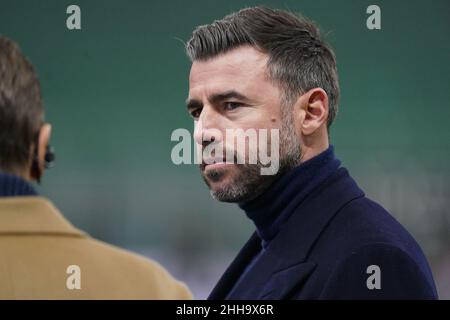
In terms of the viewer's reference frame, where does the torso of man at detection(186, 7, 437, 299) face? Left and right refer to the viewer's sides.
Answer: facing the viewer and to the left of the viewer

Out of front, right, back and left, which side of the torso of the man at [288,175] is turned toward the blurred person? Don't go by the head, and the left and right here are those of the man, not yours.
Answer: front

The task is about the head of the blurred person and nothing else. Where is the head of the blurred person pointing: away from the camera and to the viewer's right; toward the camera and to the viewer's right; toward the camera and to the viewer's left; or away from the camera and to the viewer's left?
away from the camera and to the viewer's right

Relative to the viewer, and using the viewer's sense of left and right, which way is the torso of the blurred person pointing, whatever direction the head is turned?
facing away from the viewer

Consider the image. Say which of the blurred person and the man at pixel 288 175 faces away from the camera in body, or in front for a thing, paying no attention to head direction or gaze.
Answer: the blurred person

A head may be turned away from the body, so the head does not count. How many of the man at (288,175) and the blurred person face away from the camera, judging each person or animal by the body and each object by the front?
1

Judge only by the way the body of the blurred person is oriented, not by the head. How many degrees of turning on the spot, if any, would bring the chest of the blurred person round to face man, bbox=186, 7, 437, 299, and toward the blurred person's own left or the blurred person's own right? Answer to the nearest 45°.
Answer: approximately 45° to the blurred person's own right

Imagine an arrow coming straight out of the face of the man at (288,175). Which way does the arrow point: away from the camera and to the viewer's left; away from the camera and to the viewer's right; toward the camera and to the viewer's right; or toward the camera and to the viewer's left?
toward the camera and to the viewer's left
